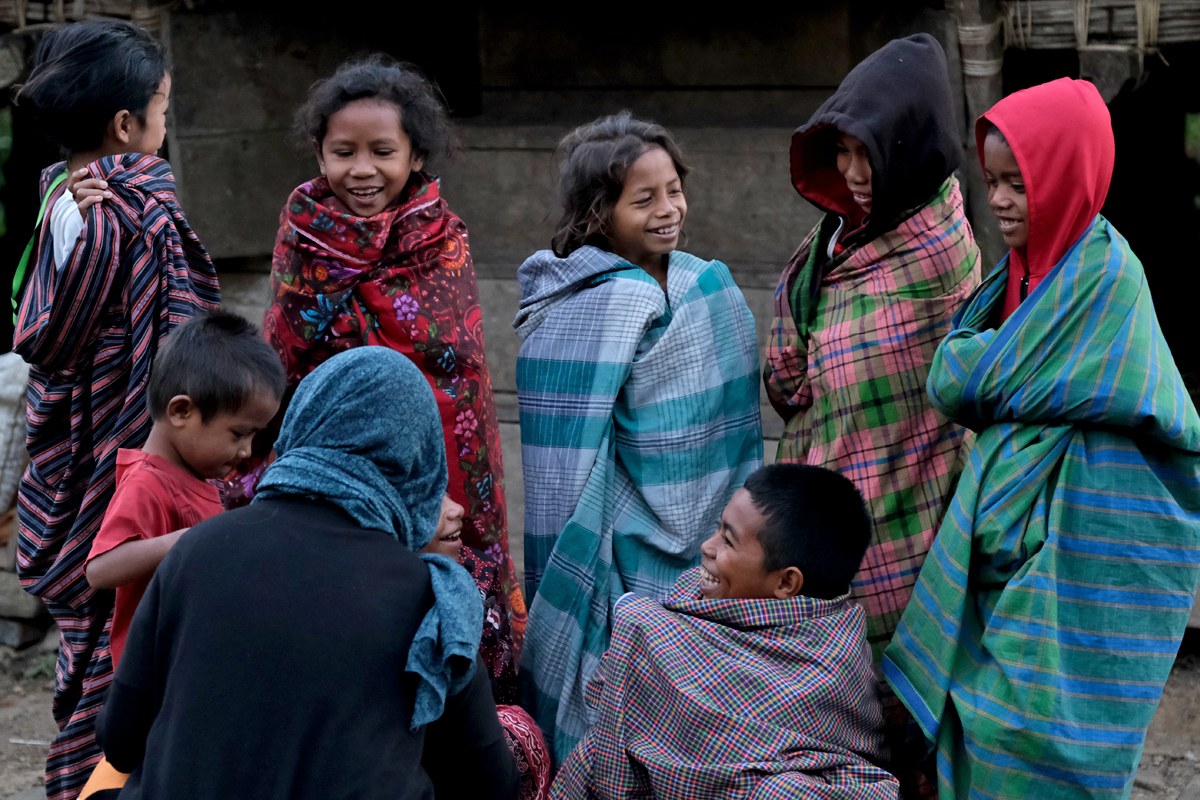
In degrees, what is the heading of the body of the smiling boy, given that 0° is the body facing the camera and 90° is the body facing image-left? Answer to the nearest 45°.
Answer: approximately 90°

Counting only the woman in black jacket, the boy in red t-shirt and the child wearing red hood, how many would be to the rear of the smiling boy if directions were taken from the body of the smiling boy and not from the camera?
1

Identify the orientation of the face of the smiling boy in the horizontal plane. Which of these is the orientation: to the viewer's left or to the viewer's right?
to the viewer's left

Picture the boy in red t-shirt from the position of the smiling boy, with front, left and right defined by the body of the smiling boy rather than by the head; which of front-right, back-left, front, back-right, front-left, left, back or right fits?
front

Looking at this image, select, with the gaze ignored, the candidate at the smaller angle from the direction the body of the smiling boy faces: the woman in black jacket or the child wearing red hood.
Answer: the woman in black jacket

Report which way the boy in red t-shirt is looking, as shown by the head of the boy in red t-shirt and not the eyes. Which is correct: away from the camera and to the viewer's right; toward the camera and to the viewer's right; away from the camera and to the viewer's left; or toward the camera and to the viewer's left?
toward the camera and to the viewer's right

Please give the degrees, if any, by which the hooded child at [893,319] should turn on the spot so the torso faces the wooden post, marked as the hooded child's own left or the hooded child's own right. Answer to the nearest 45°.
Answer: approximately 135° to the hooded child's own right

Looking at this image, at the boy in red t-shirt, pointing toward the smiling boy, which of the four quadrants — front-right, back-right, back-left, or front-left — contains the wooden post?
front-left

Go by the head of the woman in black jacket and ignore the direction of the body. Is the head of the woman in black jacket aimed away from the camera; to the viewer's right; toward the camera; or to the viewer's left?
away from the camera

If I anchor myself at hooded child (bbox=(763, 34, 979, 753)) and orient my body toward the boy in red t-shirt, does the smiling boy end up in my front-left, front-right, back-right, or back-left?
front-left

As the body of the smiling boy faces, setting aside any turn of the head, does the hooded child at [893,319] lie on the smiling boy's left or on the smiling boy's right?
on the smiling boy's right

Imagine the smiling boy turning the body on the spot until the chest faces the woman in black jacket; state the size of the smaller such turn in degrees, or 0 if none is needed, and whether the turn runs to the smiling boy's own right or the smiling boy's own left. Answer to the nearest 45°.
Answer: approximately 45° to the smiling boy's own left

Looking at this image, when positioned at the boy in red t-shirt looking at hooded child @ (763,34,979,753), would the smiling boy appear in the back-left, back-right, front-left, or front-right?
front-right

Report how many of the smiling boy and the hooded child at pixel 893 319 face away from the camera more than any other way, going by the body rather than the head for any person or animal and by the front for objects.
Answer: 0

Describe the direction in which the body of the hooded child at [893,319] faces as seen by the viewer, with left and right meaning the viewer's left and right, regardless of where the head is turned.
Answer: facing the viewer and to the left of the viewer

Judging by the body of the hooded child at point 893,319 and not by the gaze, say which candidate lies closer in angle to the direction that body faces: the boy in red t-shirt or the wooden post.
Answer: the boy in red t-shirt
